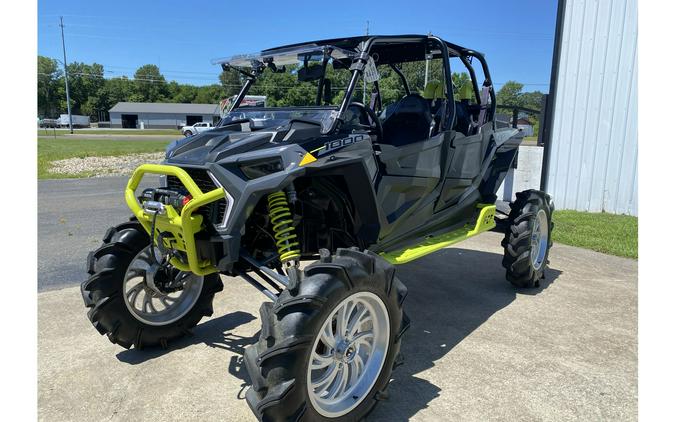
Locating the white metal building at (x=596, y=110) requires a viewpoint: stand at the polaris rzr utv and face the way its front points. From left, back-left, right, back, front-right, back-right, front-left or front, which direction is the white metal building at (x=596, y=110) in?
back

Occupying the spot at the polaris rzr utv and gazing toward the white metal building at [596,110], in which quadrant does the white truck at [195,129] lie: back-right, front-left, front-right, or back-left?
front-left

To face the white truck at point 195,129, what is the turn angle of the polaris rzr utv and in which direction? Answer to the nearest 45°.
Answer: approximately 135° to its right

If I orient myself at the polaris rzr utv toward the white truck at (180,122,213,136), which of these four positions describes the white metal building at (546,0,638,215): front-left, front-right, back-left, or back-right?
front-right

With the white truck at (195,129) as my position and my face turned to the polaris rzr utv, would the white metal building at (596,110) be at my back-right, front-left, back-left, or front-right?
front-left

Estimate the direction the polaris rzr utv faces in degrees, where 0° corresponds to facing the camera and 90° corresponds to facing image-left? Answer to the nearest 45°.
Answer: approximately 45°
